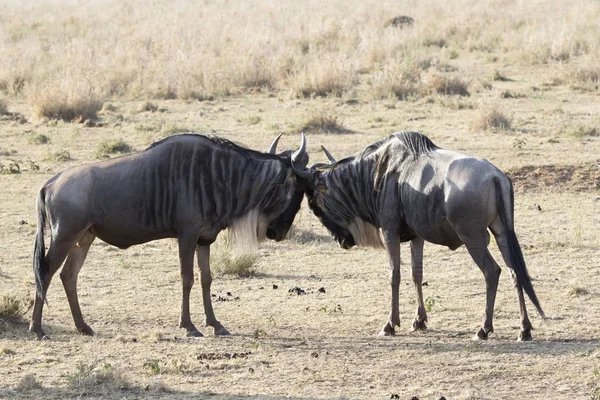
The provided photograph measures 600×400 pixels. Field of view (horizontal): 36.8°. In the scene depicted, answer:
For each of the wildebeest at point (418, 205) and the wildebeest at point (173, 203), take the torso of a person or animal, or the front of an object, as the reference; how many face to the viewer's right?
1

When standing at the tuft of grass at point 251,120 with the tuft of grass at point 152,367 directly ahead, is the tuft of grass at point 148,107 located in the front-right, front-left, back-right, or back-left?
back-right

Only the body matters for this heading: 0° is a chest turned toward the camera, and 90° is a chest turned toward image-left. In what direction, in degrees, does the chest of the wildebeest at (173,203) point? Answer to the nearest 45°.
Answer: approximately 270°

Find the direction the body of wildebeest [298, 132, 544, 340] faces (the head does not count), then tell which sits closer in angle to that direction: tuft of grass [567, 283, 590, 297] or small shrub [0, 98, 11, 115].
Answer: the small shrub

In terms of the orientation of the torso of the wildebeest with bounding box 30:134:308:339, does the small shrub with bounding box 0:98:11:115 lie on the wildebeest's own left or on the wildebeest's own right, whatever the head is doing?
on the wildebeest's own left

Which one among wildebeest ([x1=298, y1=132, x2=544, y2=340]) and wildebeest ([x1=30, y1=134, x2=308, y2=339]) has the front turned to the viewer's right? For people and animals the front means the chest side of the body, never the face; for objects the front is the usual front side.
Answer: wildebeest ([x1=30, y1=134, x2=308, y2=339])

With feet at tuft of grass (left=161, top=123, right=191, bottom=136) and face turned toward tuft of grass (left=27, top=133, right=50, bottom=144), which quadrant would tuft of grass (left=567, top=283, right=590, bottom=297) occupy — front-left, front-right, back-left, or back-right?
back-left

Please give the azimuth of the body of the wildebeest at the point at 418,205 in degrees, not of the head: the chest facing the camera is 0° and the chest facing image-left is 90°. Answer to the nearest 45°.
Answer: approximately 135°

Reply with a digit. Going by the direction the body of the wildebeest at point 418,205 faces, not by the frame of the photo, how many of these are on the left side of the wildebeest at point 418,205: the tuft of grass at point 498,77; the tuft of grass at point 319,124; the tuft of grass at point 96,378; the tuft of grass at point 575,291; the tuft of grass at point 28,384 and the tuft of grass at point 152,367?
3

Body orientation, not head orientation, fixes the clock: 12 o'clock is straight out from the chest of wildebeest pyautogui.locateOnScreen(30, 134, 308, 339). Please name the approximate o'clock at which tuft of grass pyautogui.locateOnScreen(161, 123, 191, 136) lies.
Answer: The tuft of grass is roughly at 9 o'clock from the wildebeest.

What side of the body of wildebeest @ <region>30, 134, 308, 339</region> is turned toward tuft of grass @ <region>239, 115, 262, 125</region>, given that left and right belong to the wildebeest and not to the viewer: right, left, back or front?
left
